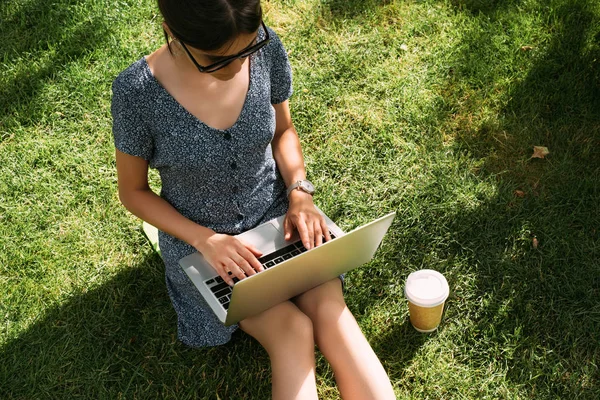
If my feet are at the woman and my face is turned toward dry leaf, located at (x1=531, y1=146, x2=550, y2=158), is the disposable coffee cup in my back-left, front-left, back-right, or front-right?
front-right

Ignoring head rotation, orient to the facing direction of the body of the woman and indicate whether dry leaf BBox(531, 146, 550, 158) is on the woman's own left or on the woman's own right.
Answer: on the woman's own left

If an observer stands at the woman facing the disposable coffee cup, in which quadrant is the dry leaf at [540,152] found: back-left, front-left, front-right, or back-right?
front-left

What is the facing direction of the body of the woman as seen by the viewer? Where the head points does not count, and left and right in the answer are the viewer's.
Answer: facing the viewer and to the right of the viewer

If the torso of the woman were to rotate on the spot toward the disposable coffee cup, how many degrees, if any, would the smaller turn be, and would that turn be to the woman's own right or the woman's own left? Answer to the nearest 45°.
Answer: approximately 45° to the woman's own left

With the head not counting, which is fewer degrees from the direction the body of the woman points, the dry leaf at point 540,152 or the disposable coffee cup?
the disposable coffee cup

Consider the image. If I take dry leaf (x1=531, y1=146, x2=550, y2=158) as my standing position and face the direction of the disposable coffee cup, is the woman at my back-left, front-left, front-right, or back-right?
front-right
